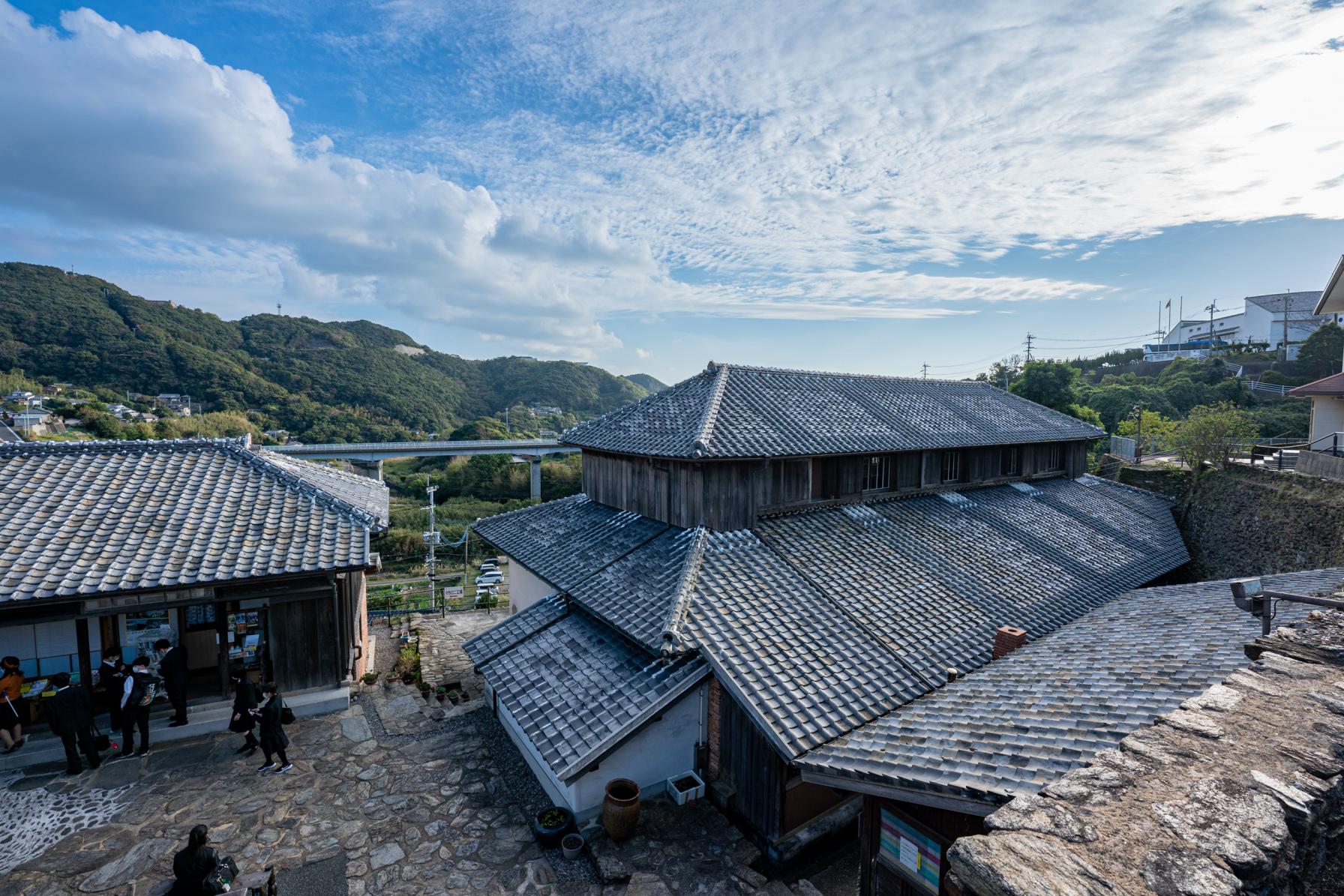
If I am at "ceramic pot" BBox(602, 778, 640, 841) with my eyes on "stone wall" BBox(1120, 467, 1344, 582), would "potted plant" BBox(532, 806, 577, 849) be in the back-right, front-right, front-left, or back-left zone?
back-left

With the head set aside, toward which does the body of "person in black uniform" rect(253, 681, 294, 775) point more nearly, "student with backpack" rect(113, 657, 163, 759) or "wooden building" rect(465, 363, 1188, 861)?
the student with backpack

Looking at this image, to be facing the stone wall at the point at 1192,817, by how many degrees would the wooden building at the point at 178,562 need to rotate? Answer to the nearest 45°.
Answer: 0° — it already faces it

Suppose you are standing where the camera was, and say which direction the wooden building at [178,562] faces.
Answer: facing the viewer

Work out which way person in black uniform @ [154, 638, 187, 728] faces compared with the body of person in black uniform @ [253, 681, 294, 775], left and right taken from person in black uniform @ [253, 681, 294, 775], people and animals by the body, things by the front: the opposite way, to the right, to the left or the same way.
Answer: the same way
